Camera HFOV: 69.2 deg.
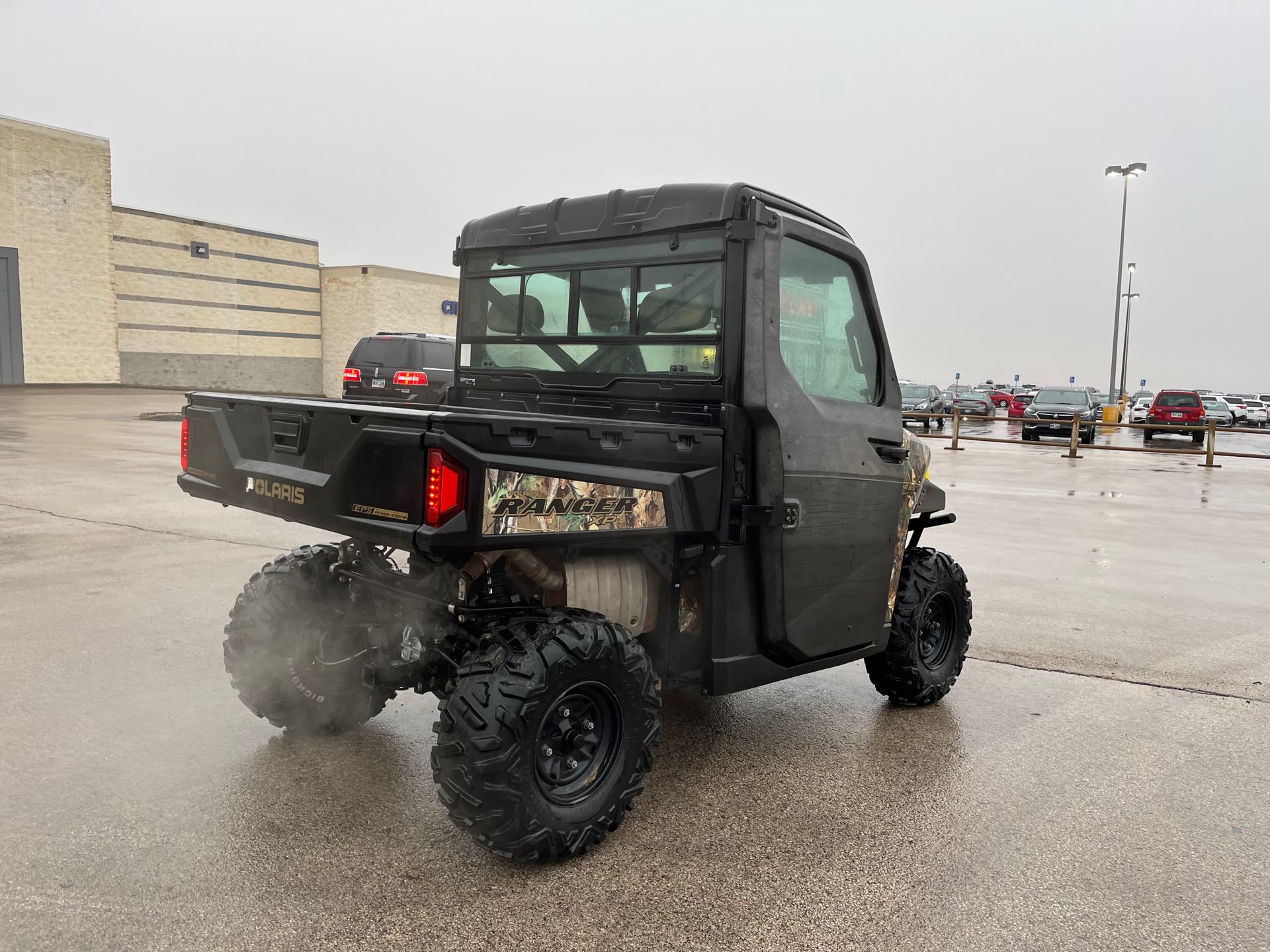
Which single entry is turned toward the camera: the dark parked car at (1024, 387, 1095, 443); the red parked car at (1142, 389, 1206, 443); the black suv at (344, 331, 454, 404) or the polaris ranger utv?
the dark parked car

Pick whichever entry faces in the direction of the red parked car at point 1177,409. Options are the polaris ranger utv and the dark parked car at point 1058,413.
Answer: the polaris ranger utv

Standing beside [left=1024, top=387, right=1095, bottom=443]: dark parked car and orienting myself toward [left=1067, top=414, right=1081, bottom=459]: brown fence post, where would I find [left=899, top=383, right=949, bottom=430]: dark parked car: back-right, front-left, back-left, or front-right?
back-right

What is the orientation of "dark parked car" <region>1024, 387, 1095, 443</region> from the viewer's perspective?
toward the camera

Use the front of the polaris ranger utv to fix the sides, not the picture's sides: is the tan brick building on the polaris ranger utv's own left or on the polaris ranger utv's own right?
on the polaris ranger utv's own left

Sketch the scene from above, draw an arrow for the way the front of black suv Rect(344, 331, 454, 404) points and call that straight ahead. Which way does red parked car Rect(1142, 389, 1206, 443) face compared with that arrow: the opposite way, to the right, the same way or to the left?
the same way

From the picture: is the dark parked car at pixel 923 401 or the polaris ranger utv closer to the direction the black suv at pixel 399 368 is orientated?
the dark parked car

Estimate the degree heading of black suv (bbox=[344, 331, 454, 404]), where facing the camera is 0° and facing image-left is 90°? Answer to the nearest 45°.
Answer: approximately 225°

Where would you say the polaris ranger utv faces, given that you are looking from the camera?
facing away from the viewer and to the right of the viewer

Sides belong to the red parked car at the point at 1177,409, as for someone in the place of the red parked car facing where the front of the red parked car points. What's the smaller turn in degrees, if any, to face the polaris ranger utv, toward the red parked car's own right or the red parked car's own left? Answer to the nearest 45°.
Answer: approximately 180°

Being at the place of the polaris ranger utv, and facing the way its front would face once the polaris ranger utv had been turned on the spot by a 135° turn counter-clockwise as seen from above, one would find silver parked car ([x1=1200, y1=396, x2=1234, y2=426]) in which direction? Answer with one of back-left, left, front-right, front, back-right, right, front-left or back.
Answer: back-right

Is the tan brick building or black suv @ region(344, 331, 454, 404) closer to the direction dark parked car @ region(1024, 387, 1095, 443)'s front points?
the black suv

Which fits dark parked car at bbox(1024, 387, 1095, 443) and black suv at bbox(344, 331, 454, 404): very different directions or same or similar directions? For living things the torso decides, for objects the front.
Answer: very different directions

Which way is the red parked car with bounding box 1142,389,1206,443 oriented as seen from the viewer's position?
away from the camera

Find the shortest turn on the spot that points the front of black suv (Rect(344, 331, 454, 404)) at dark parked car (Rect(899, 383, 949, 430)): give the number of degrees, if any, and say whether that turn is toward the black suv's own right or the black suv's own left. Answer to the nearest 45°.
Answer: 0° — it already faces it

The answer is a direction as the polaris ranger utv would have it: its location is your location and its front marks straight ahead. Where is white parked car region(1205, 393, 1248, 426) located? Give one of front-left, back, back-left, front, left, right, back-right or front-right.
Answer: front

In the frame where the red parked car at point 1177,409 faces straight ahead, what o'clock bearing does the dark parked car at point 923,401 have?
The dark parked car is roughly at 9 o'clock from the red parked car.

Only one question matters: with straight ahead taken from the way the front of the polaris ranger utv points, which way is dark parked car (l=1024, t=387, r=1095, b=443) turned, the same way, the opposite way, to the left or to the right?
the opposite way
